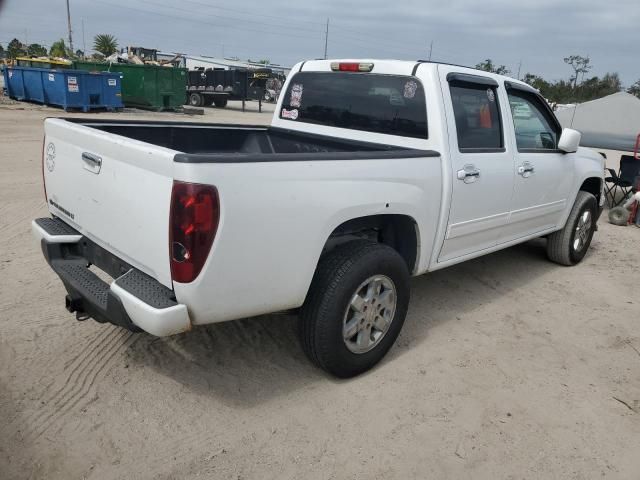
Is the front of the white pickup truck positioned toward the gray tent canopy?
yes

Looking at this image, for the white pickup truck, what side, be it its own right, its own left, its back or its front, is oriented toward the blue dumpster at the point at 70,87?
left

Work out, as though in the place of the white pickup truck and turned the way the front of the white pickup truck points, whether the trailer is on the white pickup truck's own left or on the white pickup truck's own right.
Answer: on the white pickup truck's own left

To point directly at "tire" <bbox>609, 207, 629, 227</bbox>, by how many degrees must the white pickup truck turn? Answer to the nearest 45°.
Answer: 0° — it already faces it

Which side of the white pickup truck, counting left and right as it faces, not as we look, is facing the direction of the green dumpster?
left

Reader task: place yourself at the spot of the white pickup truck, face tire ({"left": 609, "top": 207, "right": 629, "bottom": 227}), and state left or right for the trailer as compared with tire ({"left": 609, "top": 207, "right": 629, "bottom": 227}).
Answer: left

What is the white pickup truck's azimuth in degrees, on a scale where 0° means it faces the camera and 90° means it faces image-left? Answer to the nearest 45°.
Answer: approximately 225°

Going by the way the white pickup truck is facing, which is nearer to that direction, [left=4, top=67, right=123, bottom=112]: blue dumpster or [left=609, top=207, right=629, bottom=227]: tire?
the tire
